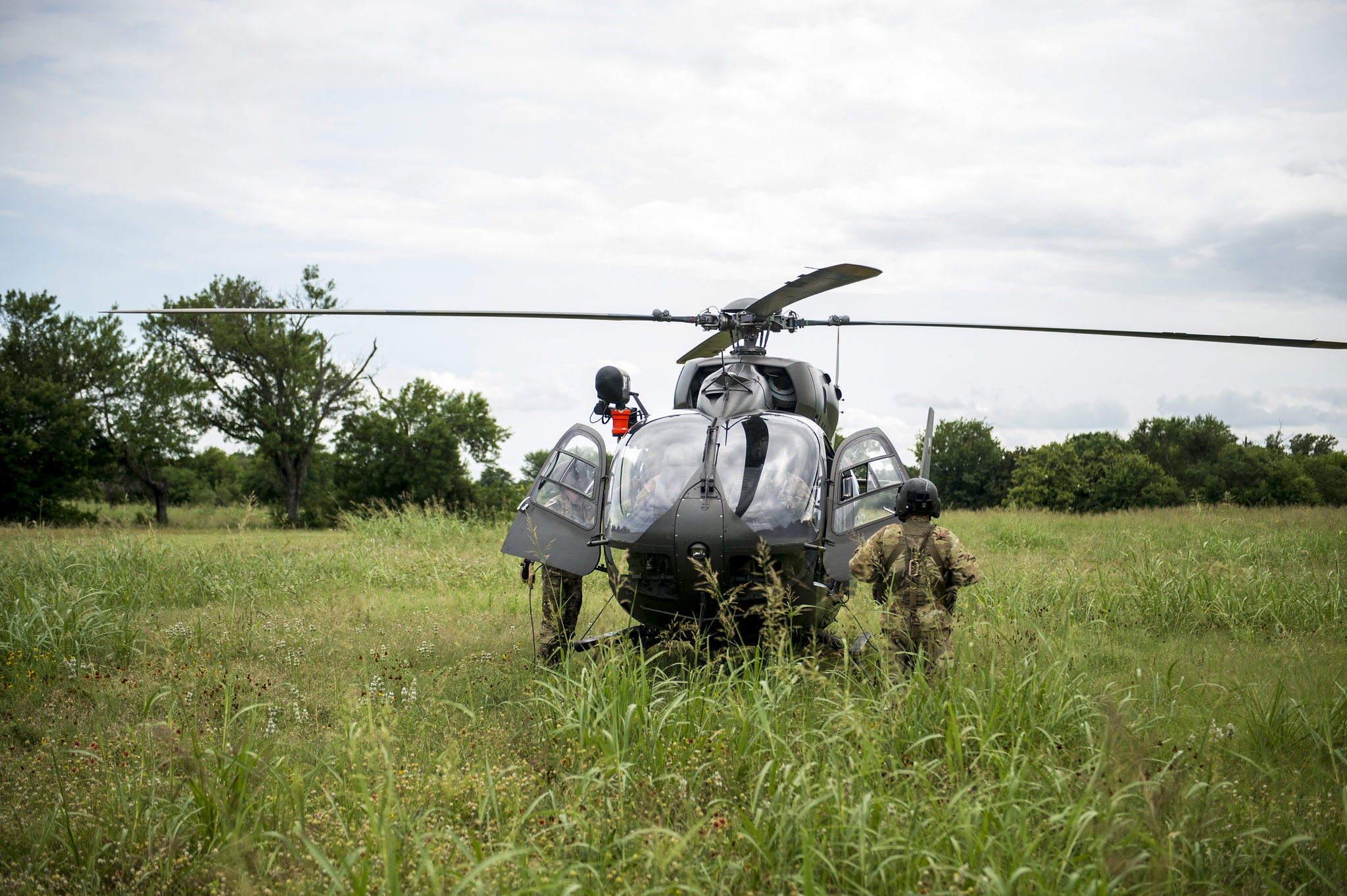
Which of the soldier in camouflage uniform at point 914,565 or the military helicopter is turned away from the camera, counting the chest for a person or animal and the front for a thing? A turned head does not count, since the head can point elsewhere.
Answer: the soldier in camouflage uniform

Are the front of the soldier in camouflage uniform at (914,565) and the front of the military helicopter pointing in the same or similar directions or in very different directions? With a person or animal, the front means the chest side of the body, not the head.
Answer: very different directions

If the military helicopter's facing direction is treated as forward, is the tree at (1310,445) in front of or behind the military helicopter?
behind

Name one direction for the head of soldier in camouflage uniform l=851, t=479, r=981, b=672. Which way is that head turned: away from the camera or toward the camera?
away from the camera

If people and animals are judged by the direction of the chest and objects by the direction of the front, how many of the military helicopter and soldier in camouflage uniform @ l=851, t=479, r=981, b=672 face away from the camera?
1

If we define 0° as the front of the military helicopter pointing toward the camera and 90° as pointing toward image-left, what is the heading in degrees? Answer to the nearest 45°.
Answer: approximately 0°

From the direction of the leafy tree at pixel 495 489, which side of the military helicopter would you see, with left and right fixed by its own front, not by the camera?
back

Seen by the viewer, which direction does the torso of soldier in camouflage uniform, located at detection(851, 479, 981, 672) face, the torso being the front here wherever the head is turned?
away from the camera

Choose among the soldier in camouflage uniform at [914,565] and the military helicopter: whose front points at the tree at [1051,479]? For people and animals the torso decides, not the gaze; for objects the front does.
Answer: the soldier in camouflage uniform
